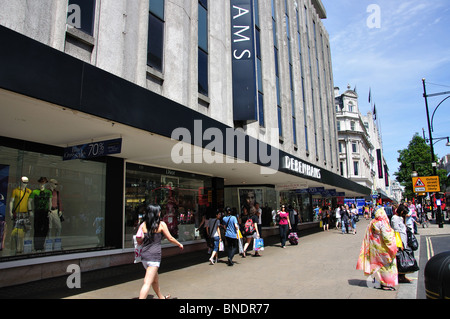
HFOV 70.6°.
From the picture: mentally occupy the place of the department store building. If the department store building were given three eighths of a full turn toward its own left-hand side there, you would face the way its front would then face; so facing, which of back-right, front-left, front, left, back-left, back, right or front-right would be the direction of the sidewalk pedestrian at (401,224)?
right

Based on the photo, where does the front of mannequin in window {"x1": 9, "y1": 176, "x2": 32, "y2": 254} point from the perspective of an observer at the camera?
facing the viewer and to the right of the viewer

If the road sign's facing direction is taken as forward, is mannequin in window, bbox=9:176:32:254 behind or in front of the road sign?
in front

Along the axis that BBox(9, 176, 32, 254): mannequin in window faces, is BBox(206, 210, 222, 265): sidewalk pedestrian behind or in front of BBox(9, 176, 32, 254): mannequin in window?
in front

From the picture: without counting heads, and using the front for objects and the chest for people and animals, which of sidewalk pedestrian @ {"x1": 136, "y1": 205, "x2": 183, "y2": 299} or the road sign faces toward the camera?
the road sign

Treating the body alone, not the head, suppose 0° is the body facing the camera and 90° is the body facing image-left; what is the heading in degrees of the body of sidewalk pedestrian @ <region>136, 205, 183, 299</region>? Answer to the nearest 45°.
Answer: approximately 225°

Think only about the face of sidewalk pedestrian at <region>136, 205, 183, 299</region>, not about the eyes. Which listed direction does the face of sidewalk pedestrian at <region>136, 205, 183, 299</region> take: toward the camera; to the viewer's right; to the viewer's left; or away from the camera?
away from the camera

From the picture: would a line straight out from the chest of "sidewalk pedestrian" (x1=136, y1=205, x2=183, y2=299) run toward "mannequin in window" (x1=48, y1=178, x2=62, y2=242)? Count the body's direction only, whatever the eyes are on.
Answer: no

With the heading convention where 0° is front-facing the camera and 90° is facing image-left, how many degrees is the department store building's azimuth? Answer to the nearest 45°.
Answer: approximately 315°

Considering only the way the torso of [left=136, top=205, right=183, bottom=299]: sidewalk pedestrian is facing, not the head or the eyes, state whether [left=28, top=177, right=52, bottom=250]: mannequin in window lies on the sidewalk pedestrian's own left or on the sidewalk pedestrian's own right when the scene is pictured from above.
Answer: on the sidewalk pedestrian's own left

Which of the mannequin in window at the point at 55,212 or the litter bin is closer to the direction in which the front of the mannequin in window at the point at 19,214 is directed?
the litter bin

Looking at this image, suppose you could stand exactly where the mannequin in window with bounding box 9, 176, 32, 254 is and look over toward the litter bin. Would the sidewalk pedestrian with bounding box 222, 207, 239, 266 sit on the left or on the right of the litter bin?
left

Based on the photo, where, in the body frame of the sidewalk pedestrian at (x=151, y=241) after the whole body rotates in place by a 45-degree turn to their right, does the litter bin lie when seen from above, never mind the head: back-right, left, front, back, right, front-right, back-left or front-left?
front-right

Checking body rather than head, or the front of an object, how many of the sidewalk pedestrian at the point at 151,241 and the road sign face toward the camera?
1

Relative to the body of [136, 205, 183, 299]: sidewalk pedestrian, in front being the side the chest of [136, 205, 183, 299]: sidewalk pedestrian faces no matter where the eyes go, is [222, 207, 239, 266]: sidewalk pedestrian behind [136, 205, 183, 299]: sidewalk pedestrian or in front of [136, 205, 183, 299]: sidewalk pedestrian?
in front

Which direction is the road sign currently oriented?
toward the camera

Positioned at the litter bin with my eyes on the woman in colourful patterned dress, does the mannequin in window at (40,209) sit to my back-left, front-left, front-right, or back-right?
front-left
